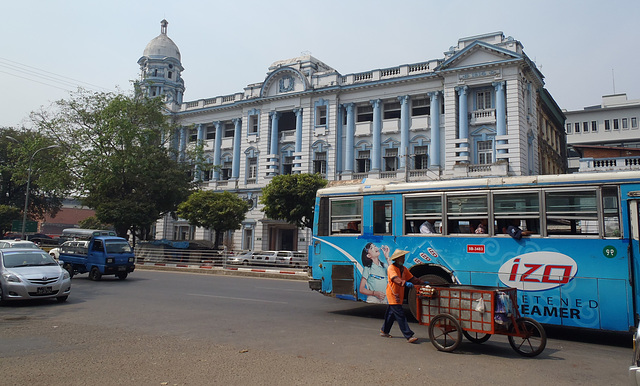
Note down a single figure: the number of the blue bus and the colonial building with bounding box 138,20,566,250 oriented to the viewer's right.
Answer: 1

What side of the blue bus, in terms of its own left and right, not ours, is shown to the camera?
right

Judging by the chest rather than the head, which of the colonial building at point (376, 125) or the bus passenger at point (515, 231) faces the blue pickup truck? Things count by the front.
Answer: the colonial building

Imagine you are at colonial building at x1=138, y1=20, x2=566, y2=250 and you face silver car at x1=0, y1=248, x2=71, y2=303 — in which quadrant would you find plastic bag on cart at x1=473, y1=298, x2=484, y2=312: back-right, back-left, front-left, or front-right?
front-left

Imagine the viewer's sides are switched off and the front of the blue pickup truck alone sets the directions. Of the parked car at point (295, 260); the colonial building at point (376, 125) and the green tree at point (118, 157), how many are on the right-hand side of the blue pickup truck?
0

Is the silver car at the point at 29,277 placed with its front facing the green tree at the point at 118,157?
no

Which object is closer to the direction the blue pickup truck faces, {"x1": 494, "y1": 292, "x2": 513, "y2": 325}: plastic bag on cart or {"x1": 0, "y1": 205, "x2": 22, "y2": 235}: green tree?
the plastic bag on cart

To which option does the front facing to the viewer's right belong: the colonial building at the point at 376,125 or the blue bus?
the blue bus

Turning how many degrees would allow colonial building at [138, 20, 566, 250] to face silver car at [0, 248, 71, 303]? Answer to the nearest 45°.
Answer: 0° — it already faces it

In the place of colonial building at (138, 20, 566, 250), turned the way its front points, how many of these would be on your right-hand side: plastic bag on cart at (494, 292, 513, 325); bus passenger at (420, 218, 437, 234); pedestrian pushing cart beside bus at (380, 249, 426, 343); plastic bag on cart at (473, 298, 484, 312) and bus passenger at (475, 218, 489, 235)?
0

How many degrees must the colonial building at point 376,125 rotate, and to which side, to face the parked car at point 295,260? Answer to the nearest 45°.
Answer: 0° — it already faces it

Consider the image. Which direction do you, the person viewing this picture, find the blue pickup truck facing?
facing the viewer and to the right of the viewer

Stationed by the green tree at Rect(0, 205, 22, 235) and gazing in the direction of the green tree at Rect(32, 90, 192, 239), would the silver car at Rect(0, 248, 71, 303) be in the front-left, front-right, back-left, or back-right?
front-right

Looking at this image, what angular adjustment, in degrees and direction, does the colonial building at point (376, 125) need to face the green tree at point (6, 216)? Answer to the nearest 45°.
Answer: approximately 45° to its right
